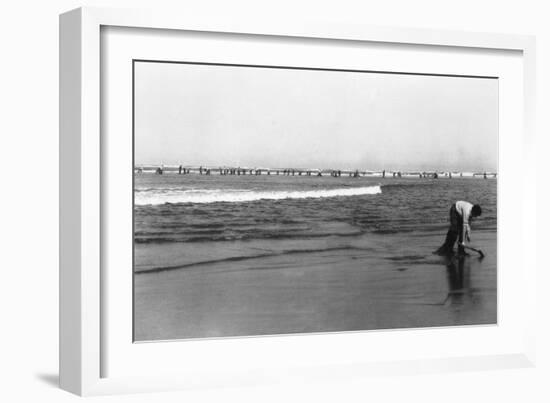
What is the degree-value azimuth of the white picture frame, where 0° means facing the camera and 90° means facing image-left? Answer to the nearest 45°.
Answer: approximately 315°
